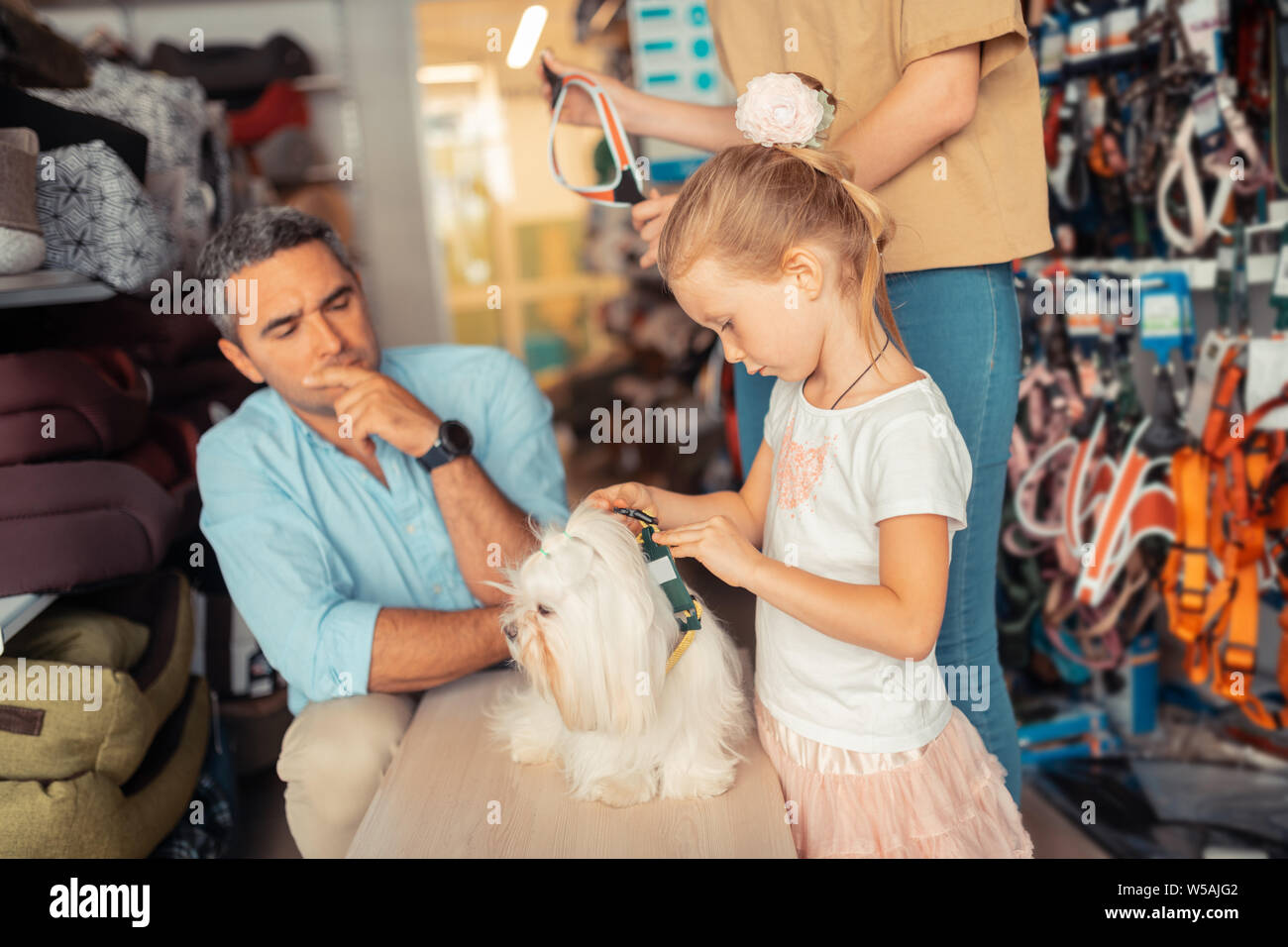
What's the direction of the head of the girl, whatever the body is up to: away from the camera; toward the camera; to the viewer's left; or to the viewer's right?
to the viewer's left

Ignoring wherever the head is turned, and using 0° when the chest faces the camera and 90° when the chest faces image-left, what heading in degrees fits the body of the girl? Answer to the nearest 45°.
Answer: approximately 45°

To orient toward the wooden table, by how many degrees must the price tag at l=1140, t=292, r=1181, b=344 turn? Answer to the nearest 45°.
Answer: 0° — it already faces it

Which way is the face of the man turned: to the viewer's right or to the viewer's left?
to the viewer's right

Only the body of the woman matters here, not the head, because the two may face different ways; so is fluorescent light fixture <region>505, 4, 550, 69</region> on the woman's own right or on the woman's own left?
on the woman's own right

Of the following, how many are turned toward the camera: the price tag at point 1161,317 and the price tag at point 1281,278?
2

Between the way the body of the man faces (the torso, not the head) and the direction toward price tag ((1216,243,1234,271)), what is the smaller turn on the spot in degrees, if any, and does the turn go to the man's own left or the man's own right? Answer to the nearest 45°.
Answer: approximately 45° to the man's own left

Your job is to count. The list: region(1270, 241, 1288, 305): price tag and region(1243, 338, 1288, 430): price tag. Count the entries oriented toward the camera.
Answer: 2
